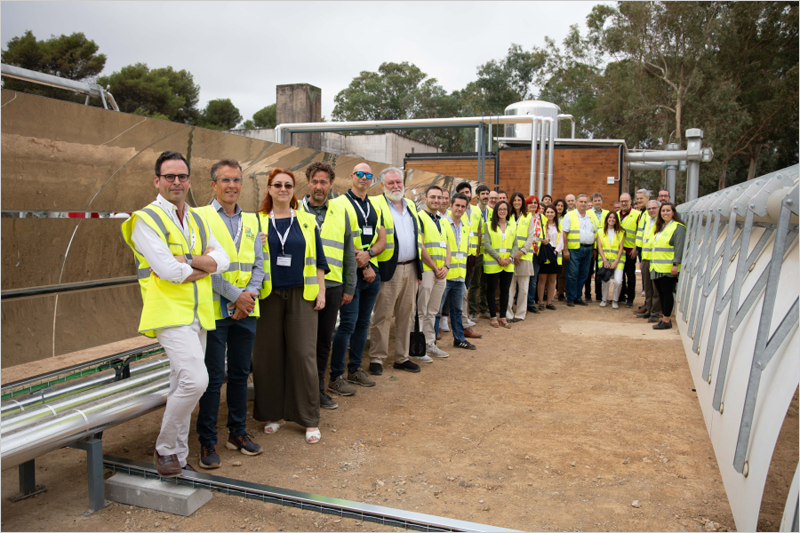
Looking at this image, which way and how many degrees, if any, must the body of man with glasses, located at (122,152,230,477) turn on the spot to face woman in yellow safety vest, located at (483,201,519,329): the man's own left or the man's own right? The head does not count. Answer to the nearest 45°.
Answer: approximately 90° to the man's own left

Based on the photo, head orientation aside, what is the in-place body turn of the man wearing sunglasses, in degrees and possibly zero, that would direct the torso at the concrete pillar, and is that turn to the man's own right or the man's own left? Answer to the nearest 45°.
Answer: approximately 135° to the man's own left

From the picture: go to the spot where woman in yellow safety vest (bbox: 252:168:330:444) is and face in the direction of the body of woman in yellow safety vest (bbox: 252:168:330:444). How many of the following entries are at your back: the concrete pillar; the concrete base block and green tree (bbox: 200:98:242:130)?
2

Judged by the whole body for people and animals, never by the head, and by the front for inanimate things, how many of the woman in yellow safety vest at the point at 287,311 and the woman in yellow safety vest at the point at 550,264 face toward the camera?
2

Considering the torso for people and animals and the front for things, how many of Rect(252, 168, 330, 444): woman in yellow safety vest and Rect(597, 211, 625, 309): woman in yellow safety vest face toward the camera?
2

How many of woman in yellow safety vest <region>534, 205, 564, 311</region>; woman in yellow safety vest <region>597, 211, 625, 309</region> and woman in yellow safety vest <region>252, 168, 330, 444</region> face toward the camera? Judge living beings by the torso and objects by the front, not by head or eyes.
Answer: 3

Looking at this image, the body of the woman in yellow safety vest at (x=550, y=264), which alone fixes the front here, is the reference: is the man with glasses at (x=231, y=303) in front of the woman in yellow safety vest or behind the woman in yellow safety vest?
in front

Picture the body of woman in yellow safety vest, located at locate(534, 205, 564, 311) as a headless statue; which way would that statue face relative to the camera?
toward the camera

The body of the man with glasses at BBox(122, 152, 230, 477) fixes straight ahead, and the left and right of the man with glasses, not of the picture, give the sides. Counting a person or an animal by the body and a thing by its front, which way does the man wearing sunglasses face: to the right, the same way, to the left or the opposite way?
the same way

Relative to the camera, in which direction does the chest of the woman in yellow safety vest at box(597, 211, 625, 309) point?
toward the camera

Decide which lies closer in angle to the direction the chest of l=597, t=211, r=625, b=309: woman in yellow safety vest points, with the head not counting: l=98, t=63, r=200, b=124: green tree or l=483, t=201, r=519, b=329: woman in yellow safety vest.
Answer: the woman in yellow safety vest

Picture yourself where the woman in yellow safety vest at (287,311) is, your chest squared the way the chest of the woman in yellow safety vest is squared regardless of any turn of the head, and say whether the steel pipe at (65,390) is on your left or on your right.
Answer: on your right

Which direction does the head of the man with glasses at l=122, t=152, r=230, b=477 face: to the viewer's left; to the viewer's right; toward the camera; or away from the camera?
toward the camera

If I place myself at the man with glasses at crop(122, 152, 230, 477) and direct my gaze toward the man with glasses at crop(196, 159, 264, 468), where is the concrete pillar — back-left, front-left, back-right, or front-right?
front-left

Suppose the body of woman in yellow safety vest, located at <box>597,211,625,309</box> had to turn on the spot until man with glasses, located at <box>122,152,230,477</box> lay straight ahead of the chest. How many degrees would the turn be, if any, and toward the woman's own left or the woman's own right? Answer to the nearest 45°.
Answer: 0° — they already face them

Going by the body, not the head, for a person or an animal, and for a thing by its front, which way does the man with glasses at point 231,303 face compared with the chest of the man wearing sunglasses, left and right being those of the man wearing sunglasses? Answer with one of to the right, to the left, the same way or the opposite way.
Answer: the same way

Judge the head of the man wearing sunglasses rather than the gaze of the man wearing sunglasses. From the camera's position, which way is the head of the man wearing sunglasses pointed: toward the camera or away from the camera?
toward the camera

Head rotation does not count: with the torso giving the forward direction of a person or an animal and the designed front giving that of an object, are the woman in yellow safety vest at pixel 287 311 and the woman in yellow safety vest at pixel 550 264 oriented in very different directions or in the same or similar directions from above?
same or similar directions

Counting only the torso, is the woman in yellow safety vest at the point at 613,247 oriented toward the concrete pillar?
no
